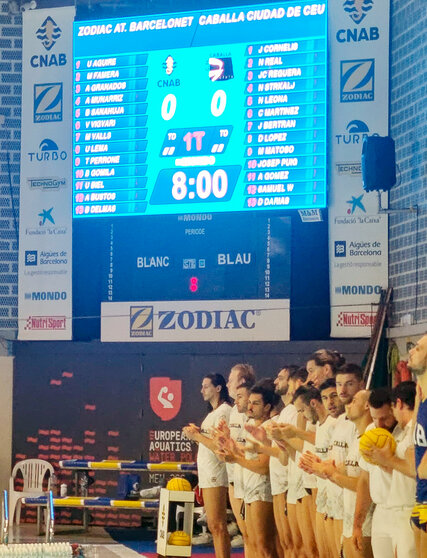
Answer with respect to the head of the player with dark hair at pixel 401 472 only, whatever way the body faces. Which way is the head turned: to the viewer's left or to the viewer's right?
to the viewer's left

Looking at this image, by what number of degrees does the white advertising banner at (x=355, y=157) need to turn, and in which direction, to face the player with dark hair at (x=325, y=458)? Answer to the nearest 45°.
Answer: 0° — it already faces them

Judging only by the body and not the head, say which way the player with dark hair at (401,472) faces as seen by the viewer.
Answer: to the viewer's left

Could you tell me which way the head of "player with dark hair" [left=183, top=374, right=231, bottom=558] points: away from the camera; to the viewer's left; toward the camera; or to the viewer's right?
to the viewer's left

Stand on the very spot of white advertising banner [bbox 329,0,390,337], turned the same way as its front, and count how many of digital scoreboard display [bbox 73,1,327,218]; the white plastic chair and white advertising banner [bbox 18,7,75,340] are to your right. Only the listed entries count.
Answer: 3

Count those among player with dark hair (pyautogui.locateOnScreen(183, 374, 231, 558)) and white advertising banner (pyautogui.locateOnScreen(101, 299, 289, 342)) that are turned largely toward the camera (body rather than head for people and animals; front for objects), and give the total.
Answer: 1

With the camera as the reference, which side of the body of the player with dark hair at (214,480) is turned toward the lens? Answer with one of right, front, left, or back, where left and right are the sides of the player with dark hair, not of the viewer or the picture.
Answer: left

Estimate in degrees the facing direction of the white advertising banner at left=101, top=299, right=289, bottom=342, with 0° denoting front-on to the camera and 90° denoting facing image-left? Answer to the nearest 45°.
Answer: approximately 0°
